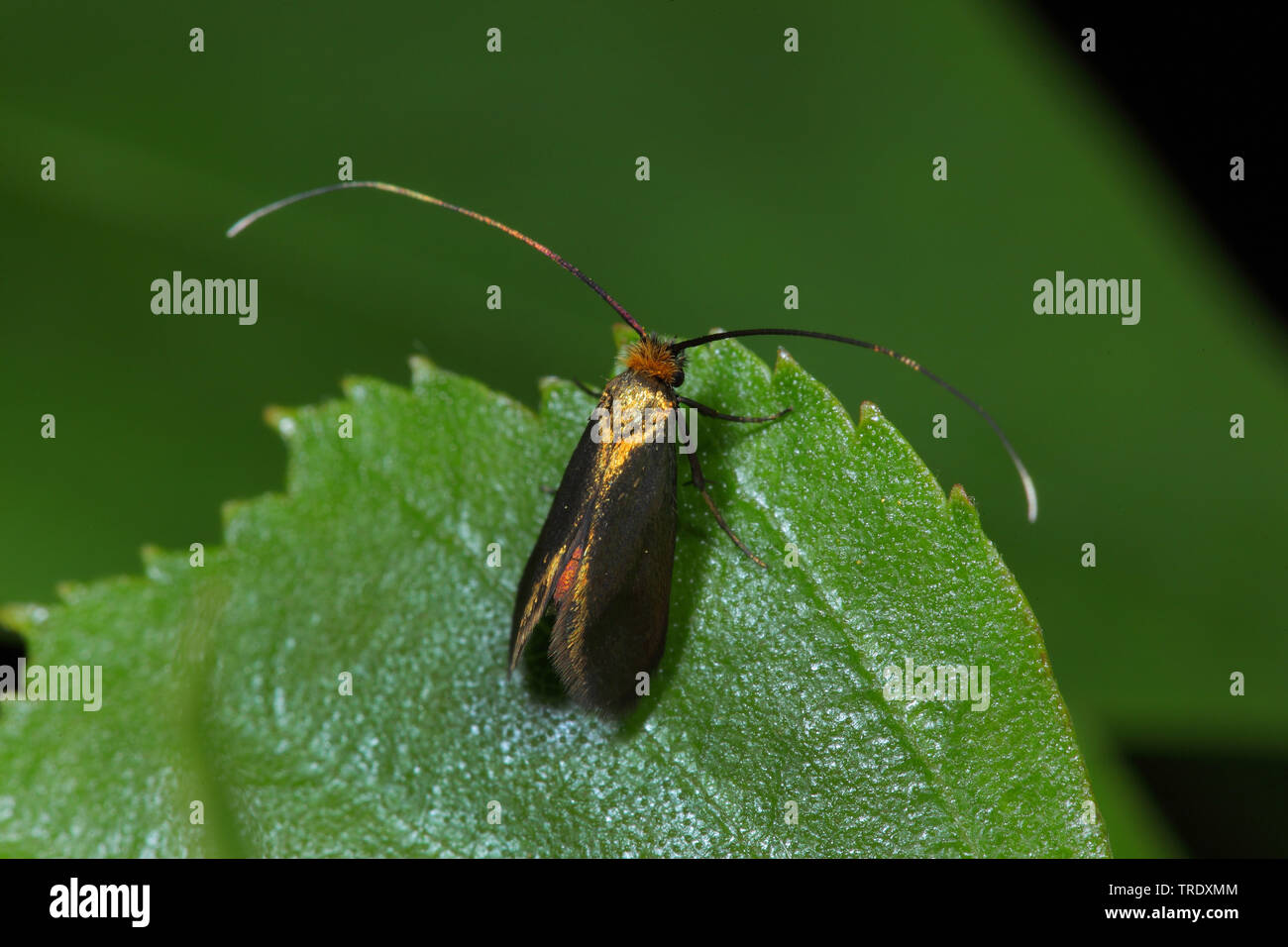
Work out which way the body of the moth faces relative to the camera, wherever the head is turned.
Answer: away from the camera
